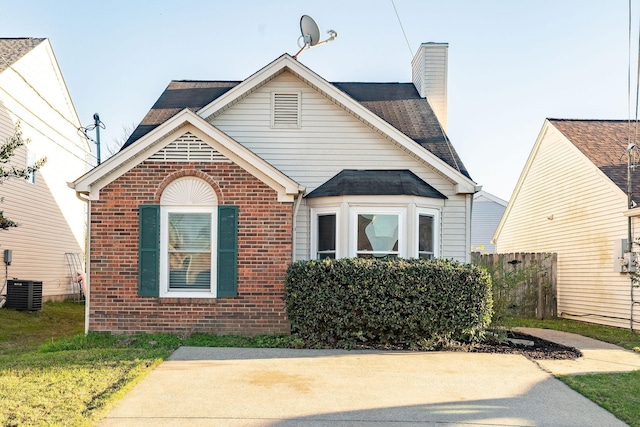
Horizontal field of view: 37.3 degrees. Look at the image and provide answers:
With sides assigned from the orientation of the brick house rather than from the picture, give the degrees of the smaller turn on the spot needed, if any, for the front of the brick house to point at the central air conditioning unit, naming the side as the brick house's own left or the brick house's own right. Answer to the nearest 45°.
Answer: approximately 135° to the brick house's own right

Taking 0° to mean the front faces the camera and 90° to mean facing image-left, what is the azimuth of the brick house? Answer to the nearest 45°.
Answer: approximately 0°

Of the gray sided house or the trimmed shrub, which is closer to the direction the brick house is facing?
the trimmed shrub

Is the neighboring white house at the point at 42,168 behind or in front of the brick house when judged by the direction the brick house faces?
behind

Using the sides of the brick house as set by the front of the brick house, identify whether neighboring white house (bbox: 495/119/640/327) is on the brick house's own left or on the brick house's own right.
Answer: on the brick house's own left

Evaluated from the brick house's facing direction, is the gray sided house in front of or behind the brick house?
behind

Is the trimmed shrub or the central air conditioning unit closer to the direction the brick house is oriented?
the trimmed shrub
